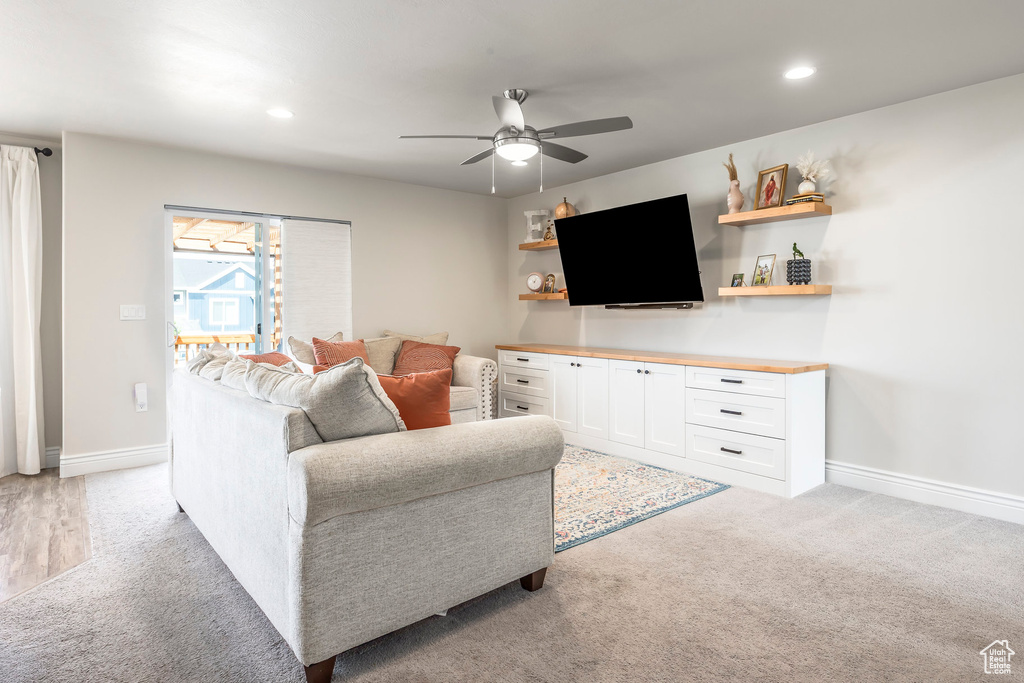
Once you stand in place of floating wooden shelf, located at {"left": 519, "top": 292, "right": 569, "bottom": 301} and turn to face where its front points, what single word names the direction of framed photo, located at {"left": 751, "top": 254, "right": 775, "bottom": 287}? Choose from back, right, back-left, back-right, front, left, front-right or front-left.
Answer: left

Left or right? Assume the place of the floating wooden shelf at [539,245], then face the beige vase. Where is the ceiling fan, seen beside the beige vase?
right

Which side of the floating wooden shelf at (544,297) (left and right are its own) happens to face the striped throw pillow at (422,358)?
front

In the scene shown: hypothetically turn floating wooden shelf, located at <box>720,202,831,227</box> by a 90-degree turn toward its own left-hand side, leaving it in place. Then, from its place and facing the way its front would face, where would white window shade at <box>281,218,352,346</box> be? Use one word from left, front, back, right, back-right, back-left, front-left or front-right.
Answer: back-right

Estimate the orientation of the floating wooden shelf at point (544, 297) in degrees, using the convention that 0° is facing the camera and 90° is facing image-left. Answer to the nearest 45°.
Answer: approximately 45°

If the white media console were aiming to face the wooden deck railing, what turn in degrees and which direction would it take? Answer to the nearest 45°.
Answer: approximately 45° to its right

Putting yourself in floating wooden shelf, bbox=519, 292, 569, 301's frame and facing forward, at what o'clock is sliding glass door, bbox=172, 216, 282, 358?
The sliding glass door is roughly at 1 o'clock from the floating wooden shelf.

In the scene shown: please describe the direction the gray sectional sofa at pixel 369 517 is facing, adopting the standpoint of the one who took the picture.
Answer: facing away from the viewer and to the right of the viewer

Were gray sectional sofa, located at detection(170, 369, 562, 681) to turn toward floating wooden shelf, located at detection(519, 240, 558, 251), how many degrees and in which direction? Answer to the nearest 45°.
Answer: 0° — it already faces it

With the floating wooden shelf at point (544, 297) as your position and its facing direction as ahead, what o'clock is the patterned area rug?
The patterned area rug is roughly at 10 o'clock from the floating wooden shelf.

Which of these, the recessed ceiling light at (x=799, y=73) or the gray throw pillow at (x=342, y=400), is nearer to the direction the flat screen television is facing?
the gray throw pillow

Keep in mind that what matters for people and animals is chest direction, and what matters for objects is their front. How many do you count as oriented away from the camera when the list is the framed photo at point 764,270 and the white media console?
0
